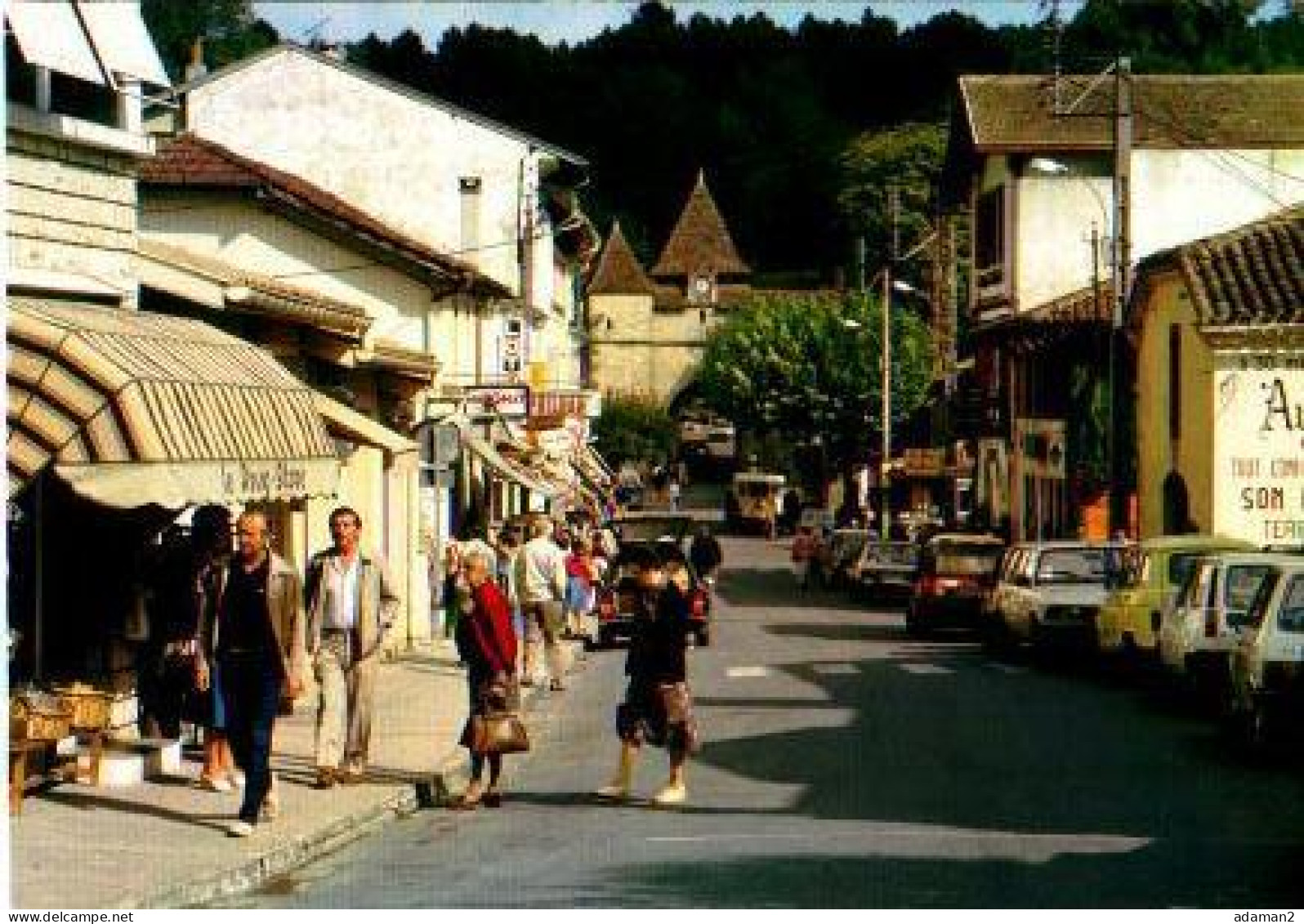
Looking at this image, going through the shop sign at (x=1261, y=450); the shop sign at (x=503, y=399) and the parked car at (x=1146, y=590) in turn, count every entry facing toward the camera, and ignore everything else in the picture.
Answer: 2

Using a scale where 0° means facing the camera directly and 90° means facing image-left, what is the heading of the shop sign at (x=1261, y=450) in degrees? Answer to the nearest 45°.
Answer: approximately 0°

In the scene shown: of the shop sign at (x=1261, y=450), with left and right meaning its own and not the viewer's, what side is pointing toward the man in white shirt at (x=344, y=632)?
front

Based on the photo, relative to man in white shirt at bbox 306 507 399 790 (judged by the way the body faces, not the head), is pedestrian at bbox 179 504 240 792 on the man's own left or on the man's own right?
on the man's own right

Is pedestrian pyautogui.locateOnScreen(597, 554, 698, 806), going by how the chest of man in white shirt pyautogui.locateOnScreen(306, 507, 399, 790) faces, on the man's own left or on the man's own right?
on the man's own left

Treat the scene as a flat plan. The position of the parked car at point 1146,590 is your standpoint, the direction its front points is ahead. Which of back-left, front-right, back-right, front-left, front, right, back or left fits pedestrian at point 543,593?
back-left

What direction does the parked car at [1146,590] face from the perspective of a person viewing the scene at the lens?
facing away from the viewer and to the right of the viewer

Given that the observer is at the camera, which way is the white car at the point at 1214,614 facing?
facing away from the viewer and to the right of the viewer

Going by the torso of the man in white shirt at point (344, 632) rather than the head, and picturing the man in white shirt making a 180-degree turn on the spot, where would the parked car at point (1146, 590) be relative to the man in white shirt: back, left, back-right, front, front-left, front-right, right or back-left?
front-right

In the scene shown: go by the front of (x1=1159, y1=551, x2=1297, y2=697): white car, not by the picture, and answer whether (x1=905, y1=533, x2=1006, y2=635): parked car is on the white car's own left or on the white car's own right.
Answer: on the white car's own left

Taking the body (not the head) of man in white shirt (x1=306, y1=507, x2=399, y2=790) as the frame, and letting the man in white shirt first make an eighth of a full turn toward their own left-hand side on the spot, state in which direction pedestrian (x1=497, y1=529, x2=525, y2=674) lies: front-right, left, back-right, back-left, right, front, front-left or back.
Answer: back-left

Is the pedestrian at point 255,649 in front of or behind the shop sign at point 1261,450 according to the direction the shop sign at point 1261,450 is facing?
in front

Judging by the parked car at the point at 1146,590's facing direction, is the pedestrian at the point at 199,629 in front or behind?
behind

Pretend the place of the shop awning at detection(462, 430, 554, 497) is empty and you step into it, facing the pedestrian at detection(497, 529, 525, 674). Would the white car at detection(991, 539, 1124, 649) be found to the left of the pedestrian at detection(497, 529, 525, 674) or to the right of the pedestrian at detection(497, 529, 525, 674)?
left

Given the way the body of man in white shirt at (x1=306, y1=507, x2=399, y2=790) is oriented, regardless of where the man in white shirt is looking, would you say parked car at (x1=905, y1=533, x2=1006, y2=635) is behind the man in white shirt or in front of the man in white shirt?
behind
